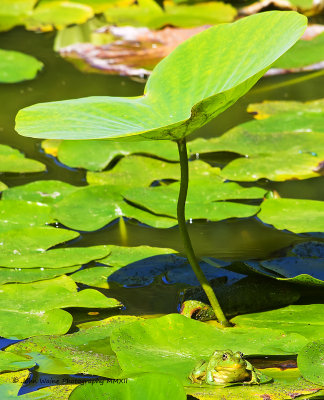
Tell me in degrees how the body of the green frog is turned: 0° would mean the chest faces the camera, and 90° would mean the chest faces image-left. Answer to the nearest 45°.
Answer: approximately 315°

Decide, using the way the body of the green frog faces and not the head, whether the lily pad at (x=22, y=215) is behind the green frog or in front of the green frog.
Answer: behind

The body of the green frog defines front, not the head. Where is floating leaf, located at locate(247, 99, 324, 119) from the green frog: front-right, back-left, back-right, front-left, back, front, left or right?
back-left

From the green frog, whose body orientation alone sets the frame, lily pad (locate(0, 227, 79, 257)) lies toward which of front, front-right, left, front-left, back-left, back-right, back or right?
back

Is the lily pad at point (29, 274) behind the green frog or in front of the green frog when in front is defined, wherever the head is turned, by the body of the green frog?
behind

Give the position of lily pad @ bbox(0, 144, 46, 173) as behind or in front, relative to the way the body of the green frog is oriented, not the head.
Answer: behind

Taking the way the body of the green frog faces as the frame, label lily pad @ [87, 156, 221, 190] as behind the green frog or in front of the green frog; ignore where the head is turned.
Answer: behind

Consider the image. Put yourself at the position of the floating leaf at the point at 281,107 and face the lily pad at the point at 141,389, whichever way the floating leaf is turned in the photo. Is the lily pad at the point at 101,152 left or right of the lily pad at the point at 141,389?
right

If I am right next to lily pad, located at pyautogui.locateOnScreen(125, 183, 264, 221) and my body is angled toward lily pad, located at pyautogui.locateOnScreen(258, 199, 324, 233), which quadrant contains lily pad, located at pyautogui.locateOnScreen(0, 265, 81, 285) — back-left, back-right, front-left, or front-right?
back-right

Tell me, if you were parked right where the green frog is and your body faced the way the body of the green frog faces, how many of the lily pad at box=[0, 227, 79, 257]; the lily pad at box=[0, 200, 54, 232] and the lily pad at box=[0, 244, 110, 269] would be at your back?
3
